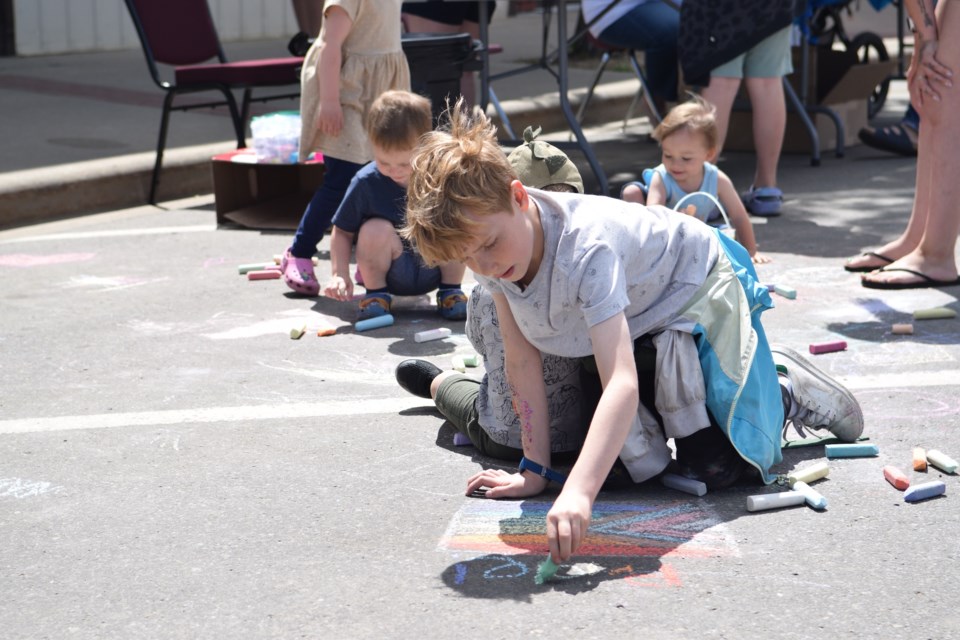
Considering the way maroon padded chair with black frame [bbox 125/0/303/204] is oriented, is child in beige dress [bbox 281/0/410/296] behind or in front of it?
in front

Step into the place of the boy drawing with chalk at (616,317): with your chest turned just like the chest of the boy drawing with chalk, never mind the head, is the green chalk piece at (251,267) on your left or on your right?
on your right

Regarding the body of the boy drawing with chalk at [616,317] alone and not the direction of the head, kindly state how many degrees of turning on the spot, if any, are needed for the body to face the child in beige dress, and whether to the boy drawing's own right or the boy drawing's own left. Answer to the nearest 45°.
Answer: approximately 90° to the boy drawing's own right

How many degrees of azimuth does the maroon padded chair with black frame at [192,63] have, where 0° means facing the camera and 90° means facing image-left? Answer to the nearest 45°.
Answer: approximately 315°

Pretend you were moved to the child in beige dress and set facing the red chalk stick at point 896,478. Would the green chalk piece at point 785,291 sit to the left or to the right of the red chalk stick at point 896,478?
left

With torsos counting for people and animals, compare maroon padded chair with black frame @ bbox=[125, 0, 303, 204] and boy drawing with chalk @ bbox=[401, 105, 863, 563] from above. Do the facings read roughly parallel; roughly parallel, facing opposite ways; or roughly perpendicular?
roughly perpendicular

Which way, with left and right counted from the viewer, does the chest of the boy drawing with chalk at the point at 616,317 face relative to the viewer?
facing the viewer and to the left of the viewer

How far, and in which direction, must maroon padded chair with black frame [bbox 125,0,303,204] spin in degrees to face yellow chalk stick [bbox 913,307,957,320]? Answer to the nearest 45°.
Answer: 0° — it already faces it

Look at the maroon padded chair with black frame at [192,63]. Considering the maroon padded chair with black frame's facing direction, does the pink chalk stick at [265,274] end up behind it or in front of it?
in front

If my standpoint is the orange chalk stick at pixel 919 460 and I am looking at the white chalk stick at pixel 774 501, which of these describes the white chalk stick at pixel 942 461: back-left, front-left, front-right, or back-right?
back-left

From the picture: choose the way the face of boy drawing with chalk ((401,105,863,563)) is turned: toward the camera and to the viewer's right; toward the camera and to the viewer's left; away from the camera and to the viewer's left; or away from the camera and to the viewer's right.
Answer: toward the camera and to the viewer's left

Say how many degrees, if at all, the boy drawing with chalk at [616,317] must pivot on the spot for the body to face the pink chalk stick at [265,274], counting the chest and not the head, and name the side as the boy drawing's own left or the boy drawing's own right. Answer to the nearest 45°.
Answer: approximately 90° to the boy drawing's own right
